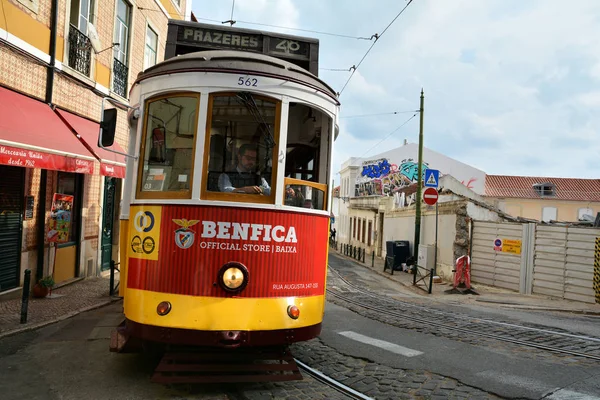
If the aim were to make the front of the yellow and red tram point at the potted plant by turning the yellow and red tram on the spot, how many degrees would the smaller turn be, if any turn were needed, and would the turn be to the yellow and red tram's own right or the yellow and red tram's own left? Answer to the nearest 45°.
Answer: approximately 135° to the yellow and red tram's own right

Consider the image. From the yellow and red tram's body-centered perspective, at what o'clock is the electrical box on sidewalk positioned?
The electrical box on sidewalk is roughly at 7 o'clock from the yellow and red tram.

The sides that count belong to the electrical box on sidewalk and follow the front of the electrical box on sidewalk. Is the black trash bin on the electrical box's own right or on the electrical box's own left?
on the electrical box's own right

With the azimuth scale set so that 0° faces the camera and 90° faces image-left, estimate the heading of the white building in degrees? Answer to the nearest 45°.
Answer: approximately 45°

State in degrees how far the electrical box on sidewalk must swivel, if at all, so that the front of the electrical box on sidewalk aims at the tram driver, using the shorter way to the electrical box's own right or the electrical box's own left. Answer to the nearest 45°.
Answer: approximately 45° to the electrical box's own left

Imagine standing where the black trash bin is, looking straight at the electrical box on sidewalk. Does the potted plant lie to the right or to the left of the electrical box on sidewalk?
right

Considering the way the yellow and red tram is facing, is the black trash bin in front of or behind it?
behind

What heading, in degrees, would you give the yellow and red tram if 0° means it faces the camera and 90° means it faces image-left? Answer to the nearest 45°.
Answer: approximately 0°

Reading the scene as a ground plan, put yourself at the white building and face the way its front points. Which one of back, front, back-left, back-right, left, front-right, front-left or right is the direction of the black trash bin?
front-left
